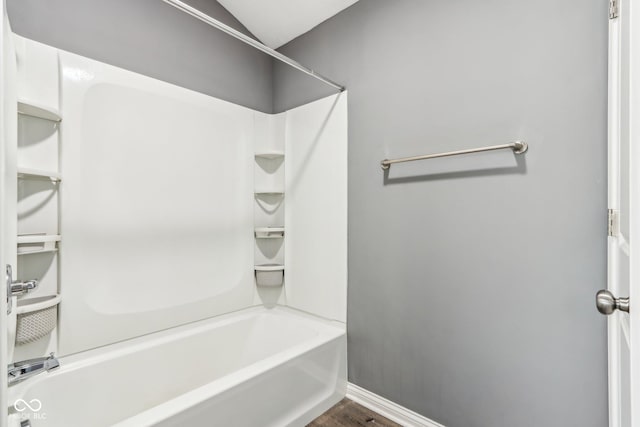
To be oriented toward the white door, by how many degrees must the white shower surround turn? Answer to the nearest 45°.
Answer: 0° — it already faces it

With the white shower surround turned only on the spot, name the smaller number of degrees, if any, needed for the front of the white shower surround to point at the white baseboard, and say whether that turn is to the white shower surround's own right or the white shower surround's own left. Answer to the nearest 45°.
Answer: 0° — it already faces it

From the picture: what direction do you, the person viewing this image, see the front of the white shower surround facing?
facing the viewer and to the right of the viewer

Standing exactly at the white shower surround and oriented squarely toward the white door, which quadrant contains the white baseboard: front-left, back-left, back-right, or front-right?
front-left
